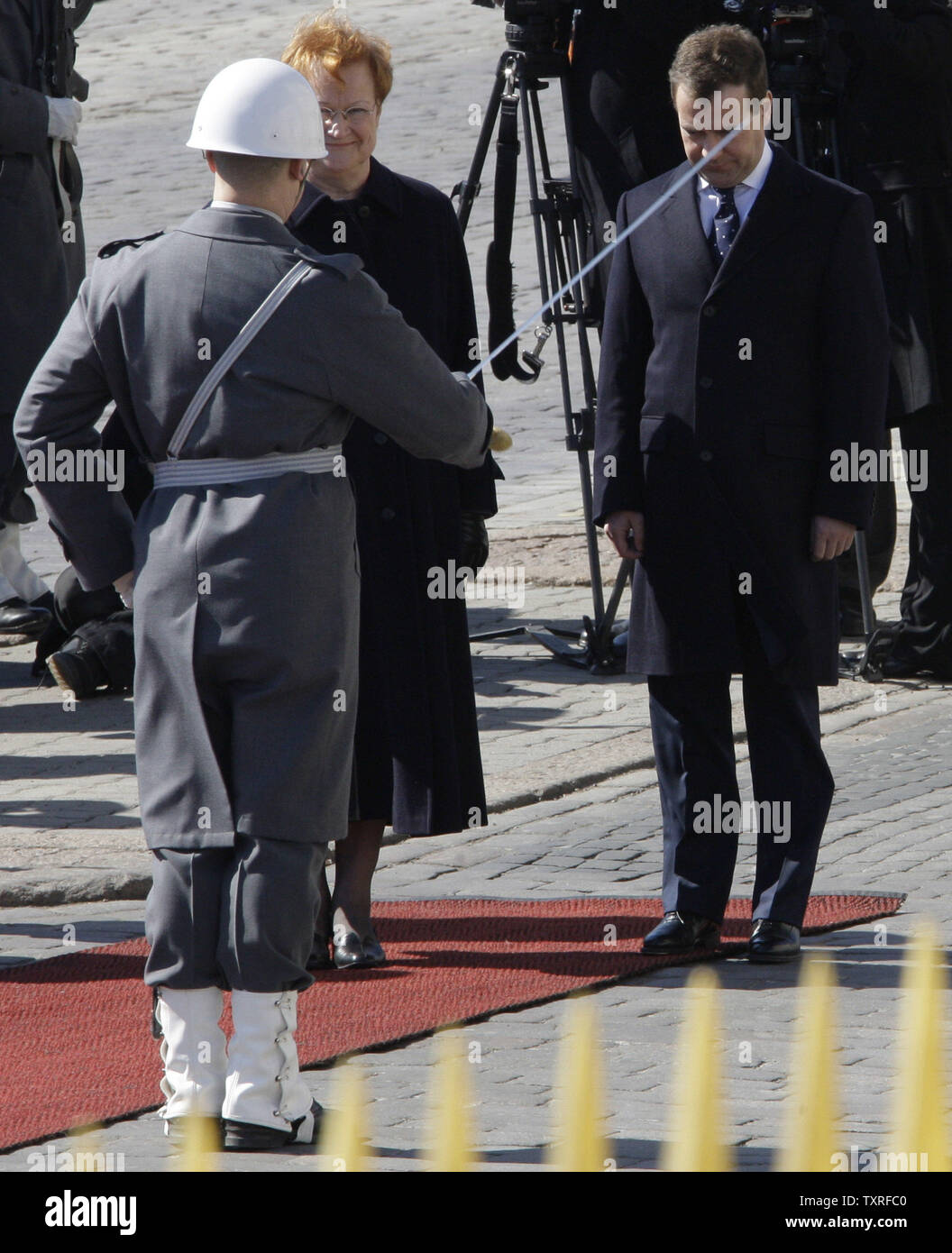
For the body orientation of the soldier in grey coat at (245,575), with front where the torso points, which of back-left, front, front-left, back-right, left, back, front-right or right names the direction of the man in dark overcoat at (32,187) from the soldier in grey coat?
front-left

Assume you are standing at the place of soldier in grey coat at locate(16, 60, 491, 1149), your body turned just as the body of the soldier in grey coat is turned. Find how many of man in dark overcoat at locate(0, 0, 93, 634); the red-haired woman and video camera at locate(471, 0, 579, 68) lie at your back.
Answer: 0

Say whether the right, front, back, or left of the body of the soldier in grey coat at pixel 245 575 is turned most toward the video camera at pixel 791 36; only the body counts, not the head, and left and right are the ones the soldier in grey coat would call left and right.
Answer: front

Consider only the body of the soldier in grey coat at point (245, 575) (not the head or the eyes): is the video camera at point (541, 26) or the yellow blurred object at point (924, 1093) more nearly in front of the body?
the video camera

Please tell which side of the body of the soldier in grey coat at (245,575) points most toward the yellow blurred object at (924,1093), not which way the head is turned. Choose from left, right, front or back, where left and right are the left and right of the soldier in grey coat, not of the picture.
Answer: back

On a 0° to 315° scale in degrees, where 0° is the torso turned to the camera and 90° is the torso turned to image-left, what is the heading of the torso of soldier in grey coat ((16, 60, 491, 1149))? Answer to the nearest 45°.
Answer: approximately 225°

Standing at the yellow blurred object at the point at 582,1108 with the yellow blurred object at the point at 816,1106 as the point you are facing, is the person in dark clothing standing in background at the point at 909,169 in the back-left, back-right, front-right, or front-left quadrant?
front-left

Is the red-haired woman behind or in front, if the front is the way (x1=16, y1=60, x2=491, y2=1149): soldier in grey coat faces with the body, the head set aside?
in front
